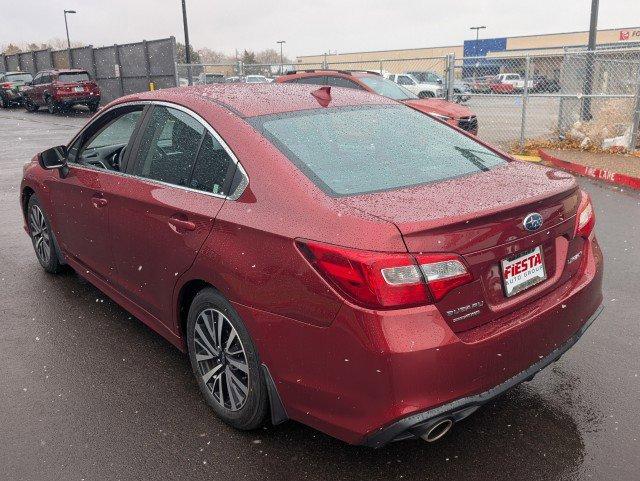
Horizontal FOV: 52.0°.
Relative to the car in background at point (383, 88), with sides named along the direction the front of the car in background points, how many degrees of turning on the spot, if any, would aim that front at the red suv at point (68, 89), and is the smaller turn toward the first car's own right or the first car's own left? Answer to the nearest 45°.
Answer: approximately 180°

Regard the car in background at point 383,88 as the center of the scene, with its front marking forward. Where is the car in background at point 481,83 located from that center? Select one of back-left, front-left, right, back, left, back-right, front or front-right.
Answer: left

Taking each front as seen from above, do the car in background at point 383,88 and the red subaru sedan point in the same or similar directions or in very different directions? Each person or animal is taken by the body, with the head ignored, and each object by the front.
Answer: very different directions

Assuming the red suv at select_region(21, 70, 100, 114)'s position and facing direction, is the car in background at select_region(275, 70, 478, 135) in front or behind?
behind

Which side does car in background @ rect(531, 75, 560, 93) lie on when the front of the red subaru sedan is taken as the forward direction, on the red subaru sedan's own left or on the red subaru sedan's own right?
on the red subaru sedan's own right

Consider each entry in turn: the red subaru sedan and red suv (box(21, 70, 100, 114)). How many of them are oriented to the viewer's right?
0

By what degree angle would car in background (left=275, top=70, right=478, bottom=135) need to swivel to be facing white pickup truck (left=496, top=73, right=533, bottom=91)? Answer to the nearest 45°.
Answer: approximately 90° to its left

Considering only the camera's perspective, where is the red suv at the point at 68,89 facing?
facing away from the viewer and to the left of the viewer

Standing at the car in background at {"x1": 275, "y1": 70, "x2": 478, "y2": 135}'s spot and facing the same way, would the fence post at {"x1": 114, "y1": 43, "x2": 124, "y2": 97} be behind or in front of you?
behind

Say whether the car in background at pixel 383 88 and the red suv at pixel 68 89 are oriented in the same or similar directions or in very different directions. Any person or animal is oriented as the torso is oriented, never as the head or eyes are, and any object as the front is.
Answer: very different directions

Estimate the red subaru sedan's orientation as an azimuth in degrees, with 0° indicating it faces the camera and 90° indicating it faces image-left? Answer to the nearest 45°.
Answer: approximately 135°
